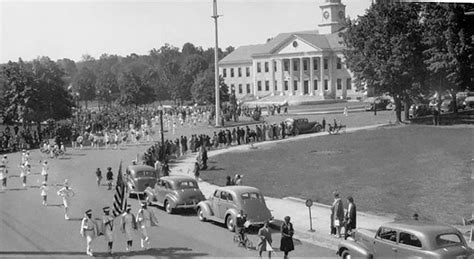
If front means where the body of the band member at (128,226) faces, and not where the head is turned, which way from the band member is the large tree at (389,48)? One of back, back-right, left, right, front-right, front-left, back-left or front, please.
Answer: back-left

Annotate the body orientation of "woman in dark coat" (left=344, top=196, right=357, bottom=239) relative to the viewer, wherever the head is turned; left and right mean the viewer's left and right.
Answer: facing to the left of the viewer

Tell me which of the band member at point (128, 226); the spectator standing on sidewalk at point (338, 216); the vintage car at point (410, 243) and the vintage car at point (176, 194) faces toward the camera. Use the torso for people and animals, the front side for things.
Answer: the band member

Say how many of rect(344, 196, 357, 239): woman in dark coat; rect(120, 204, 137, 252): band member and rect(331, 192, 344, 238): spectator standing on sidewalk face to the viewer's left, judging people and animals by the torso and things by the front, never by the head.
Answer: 2

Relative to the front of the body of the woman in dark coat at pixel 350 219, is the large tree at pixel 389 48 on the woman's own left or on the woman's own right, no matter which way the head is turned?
on the woman's own right

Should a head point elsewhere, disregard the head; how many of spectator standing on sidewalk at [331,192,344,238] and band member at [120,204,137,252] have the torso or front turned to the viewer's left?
1

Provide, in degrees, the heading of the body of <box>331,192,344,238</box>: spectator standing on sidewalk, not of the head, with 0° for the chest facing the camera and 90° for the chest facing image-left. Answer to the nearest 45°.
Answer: approximately 90°
